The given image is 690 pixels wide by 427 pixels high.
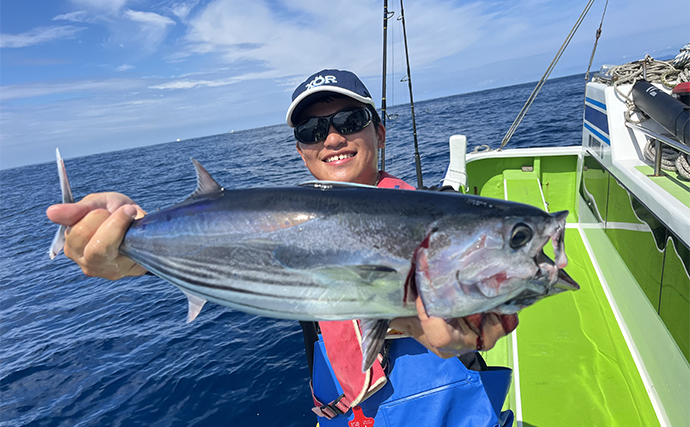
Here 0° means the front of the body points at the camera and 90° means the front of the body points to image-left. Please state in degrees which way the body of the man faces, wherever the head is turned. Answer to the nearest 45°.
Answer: approximately 0°

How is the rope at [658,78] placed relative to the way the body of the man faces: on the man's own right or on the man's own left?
on the man's own left

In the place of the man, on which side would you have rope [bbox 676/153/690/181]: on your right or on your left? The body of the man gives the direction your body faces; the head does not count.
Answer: on your left
